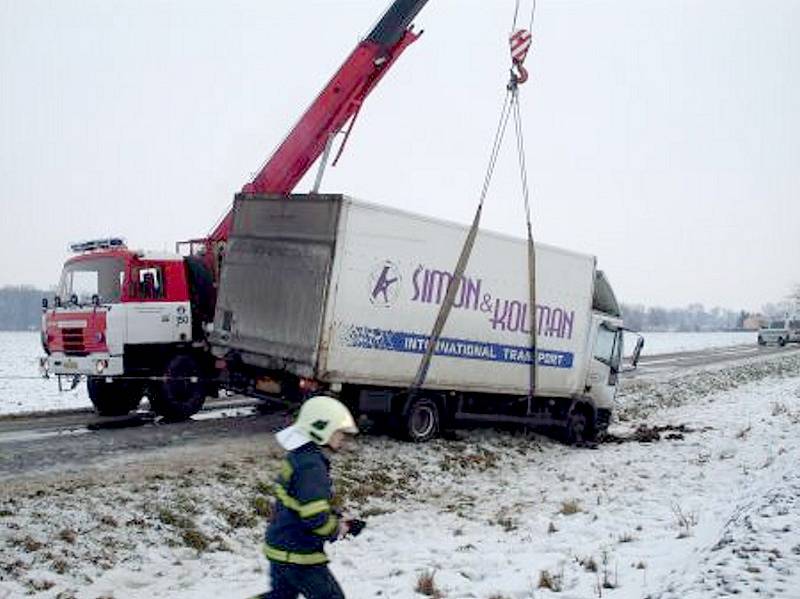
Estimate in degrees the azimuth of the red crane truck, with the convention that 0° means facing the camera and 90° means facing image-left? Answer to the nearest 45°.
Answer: approximately 45°

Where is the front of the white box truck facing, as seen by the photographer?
facing away from the viewer and to the right of the viewer

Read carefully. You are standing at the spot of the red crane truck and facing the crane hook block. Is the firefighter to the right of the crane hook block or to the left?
right
